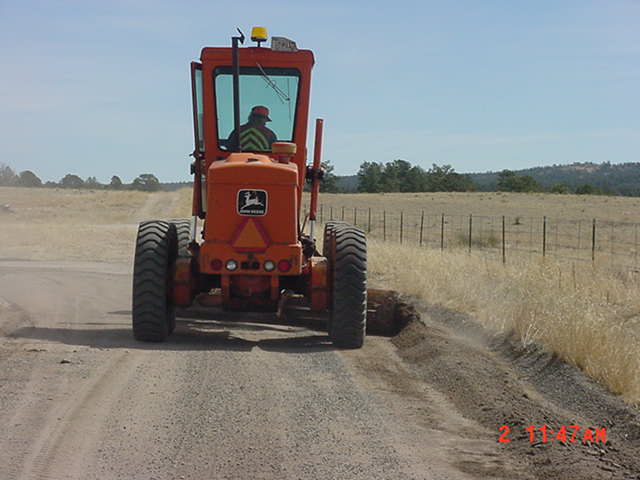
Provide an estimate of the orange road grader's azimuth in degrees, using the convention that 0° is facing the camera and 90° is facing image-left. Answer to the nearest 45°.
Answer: approximately 180°
